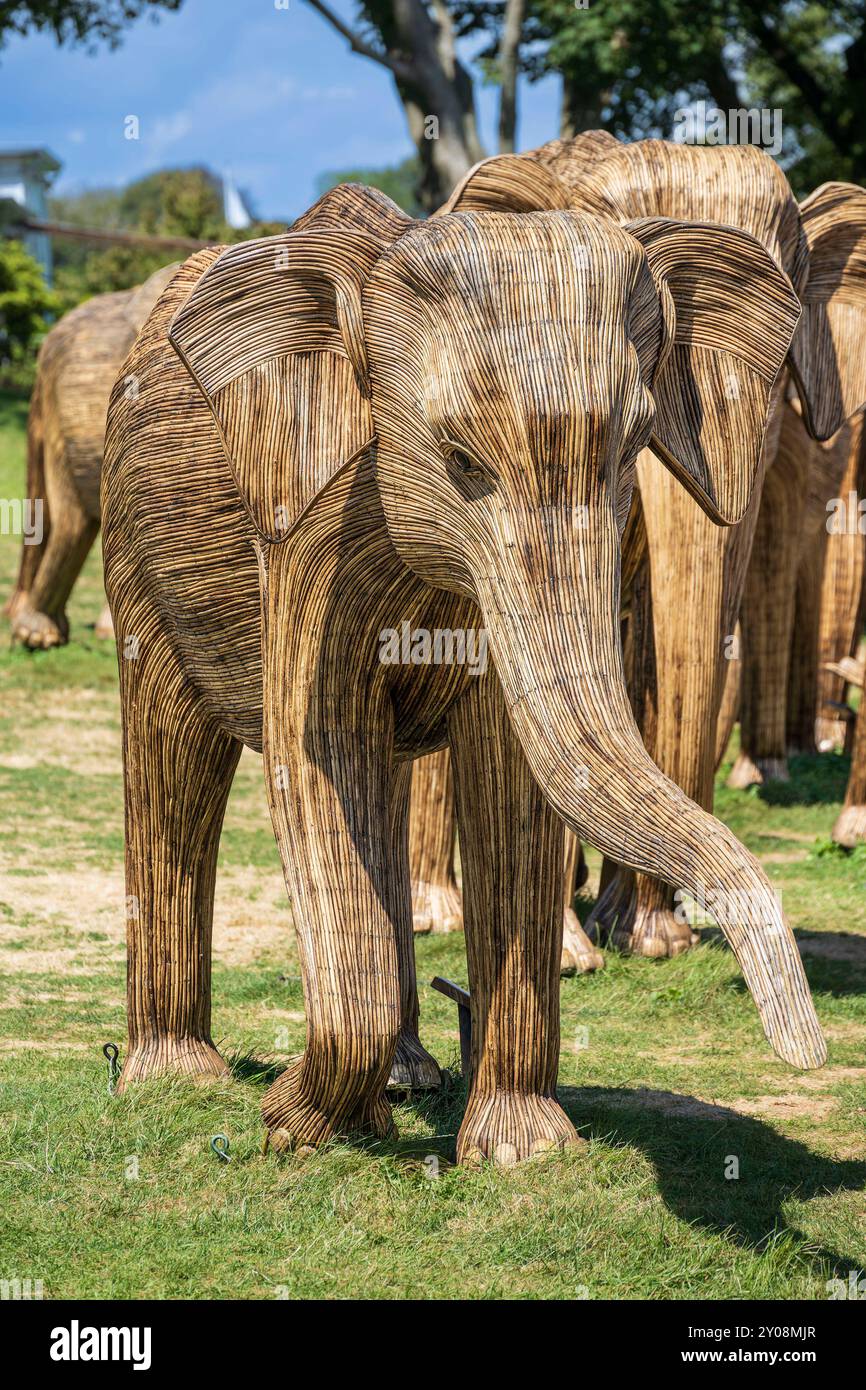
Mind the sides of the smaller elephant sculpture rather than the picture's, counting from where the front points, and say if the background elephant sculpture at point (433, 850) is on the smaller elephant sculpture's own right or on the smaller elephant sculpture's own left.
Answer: on the smaller elephant sculpture's own left

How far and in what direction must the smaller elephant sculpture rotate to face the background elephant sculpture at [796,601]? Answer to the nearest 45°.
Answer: approximately 135° to its left

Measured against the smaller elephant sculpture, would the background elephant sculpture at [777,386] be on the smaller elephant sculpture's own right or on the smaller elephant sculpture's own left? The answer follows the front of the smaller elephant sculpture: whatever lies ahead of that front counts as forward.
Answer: on the smaller elephant sculpture's own left

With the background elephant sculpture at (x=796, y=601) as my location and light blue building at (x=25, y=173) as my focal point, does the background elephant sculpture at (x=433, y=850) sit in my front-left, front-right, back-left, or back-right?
back-left

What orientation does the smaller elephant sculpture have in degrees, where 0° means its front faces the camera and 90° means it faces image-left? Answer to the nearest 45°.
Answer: approximately 315°

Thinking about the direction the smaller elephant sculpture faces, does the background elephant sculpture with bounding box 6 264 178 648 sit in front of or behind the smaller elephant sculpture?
behind

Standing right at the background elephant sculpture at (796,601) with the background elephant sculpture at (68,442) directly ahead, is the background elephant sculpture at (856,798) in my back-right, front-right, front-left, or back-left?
back-left
